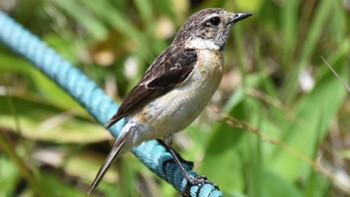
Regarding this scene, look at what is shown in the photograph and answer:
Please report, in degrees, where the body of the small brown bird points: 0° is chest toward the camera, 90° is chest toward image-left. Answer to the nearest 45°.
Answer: approximately 270°
